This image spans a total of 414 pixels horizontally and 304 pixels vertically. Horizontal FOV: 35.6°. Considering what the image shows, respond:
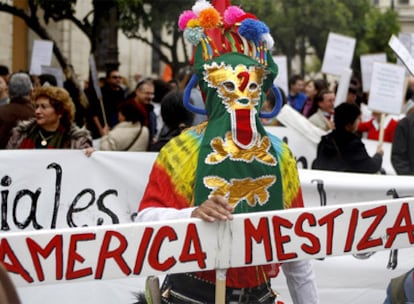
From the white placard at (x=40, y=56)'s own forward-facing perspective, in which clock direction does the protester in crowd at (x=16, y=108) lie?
The protester in crowd is roughly at 12 o'clock from the white placard.

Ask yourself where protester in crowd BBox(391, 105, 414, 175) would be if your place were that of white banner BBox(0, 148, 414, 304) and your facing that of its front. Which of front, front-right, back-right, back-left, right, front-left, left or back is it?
back-left

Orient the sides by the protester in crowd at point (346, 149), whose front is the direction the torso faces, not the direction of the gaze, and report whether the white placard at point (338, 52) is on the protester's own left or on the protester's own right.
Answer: on the protester's own left

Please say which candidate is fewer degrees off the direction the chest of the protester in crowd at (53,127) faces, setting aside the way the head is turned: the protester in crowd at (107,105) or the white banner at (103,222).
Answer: the white banner

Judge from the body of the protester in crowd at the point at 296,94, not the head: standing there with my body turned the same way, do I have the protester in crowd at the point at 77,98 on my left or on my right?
on my right

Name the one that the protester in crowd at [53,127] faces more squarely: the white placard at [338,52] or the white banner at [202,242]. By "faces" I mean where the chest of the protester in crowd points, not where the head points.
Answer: the white banner
